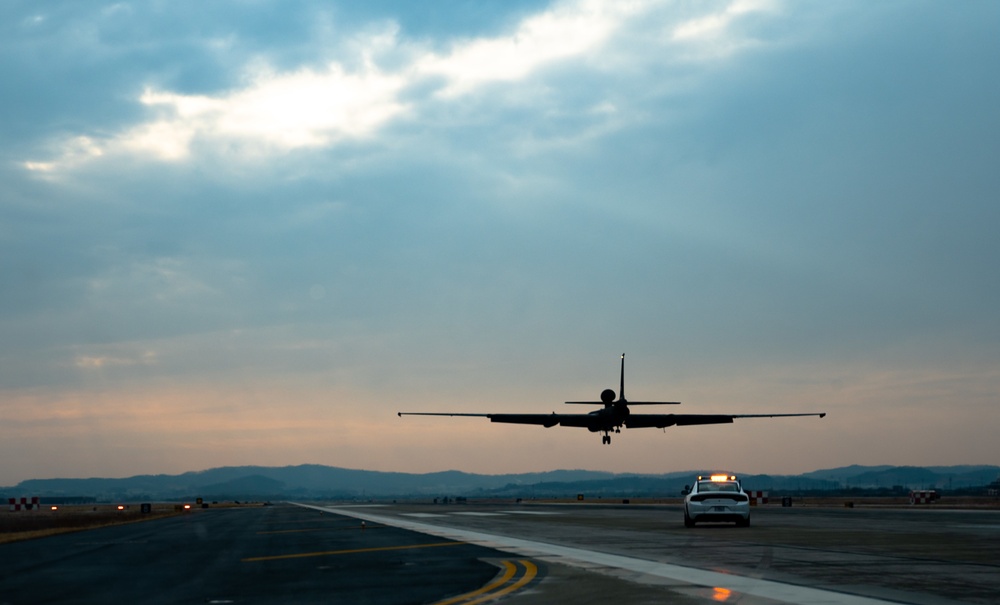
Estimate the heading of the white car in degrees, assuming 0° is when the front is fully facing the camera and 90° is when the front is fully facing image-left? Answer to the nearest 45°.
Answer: approximately 180°
